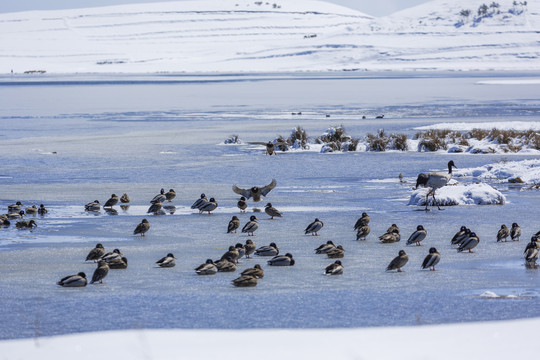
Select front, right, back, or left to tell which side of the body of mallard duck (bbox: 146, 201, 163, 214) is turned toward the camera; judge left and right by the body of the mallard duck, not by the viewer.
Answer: right

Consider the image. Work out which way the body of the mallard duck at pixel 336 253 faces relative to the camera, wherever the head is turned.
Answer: to the viewer's right

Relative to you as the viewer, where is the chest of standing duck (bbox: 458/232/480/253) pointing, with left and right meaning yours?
facing to the right of the viewer
